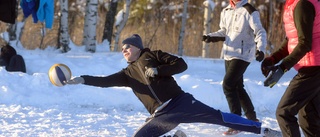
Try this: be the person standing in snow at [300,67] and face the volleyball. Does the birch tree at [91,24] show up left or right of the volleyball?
right

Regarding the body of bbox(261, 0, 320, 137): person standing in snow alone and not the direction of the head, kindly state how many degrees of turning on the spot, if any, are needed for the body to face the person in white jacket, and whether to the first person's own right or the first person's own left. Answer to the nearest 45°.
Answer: approximately 45° to the first person's own right

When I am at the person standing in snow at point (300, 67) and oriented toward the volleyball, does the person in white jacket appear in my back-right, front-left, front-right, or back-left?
front-right

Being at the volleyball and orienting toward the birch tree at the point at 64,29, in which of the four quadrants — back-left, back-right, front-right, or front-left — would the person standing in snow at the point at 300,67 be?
back-right

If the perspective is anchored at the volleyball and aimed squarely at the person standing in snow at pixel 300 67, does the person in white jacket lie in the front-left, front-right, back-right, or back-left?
front-left

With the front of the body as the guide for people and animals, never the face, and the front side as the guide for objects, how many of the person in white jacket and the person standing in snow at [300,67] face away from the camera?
0

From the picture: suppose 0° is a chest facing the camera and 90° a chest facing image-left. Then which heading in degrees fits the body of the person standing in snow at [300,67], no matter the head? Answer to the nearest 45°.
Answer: approximately 90°

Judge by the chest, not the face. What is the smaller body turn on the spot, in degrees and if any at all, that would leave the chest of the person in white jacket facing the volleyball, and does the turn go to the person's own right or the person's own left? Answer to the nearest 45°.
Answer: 0° — they already face it

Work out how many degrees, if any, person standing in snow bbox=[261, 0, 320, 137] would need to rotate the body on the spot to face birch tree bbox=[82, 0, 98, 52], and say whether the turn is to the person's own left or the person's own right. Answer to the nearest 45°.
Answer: approximately 45° to the person's own right

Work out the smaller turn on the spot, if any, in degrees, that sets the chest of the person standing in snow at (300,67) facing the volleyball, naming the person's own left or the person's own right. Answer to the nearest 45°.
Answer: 0° — they already face it

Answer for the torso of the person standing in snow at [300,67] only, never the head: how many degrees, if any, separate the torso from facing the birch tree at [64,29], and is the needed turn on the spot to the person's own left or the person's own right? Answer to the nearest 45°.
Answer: approximately 45° to the person's own right

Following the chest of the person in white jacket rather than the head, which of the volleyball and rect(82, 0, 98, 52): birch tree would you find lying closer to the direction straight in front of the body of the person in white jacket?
the volleyball

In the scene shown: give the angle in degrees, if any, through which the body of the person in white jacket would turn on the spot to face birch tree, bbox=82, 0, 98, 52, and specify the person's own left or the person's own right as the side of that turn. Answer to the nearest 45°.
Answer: approximately 90° to the person's own right
